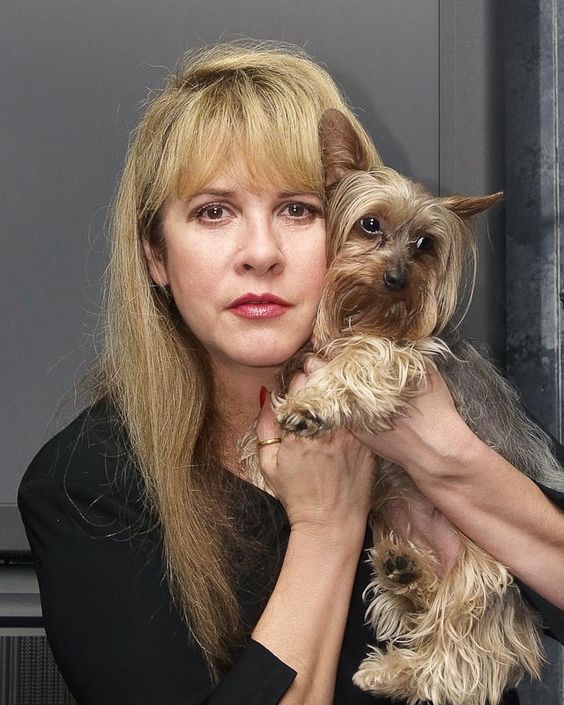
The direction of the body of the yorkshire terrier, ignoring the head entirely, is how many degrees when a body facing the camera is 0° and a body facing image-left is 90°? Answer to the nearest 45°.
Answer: approximately 45°
